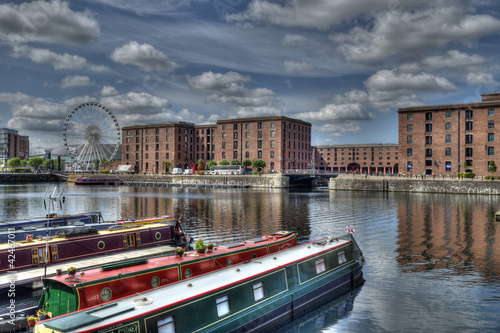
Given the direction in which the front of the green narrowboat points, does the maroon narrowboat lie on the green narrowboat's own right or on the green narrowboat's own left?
on the green narrowboat's own left

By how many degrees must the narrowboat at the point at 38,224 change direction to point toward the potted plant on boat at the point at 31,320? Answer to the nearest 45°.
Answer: approximately 135° to its right

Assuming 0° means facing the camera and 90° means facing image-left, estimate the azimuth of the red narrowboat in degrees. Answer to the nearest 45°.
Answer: approximately 225°

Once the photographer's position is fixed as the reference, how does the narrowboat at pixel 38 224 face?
facing away from the viewer and to the right of the viewer

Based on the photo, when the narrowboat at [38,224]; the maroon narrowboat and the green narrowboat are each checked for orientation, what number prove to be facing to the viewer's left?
0

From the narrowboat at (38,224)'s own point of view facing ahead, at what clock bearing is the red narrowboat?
The red narrowboat is roughly at 4 o'clock from the narrowboat.

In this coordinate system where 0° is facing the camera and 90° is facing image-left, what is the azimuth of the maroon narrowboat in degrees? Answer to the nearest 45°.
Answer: approximately 225°

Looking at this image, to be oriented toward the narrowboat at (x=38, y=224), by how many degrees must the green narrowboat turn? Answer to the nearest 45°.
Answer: approximately 90° to its left

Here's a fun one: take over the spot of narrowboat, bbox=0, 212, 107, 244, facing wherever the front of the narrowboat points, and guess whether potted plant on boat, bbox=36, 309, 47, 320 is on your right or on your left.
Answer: on your right

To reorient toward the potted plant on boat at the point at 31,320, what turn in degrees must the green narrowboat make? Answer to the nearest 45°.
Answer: approximately 135° to its left

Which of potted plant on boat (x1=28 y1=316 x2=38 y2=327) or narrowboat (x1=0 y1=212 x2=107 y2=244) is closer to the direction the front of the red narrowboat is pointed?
the narrowboat

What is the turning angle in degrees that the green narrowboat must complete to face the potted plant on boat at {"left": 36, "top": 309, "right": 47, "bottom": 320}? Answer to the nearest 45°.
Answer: approximately 135° to its left

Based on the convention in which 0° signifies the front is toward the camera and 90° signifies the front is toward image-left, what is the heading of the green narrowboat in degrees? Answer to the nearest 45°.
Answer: approximately 225°

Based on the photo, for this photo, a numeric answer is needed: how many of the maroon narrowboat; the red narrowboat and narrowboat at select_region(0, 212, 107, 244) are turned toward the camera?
0

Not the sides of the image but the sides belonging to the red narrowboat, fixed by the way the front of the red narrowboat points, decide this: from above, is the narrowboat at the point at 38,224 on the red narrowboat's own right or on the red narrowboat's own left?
on the red narrowboat's own left

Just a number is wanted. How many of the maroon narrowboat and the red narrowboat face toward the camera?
0
